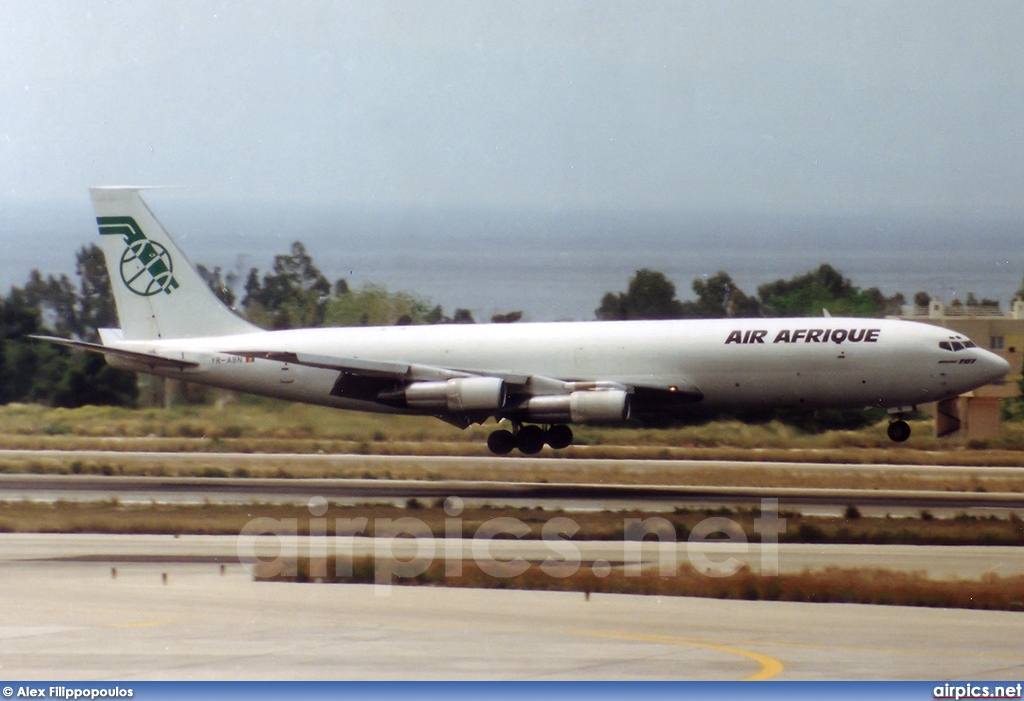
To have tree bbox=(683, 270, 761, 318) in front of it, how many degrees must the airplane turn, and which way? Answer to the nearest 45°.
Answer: approximately 45° to its left

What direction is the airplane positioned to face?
to the viewer's right

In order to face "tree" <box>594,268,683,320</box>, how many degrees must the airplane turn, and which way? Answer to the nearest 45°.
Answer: approximately 45° to its left
